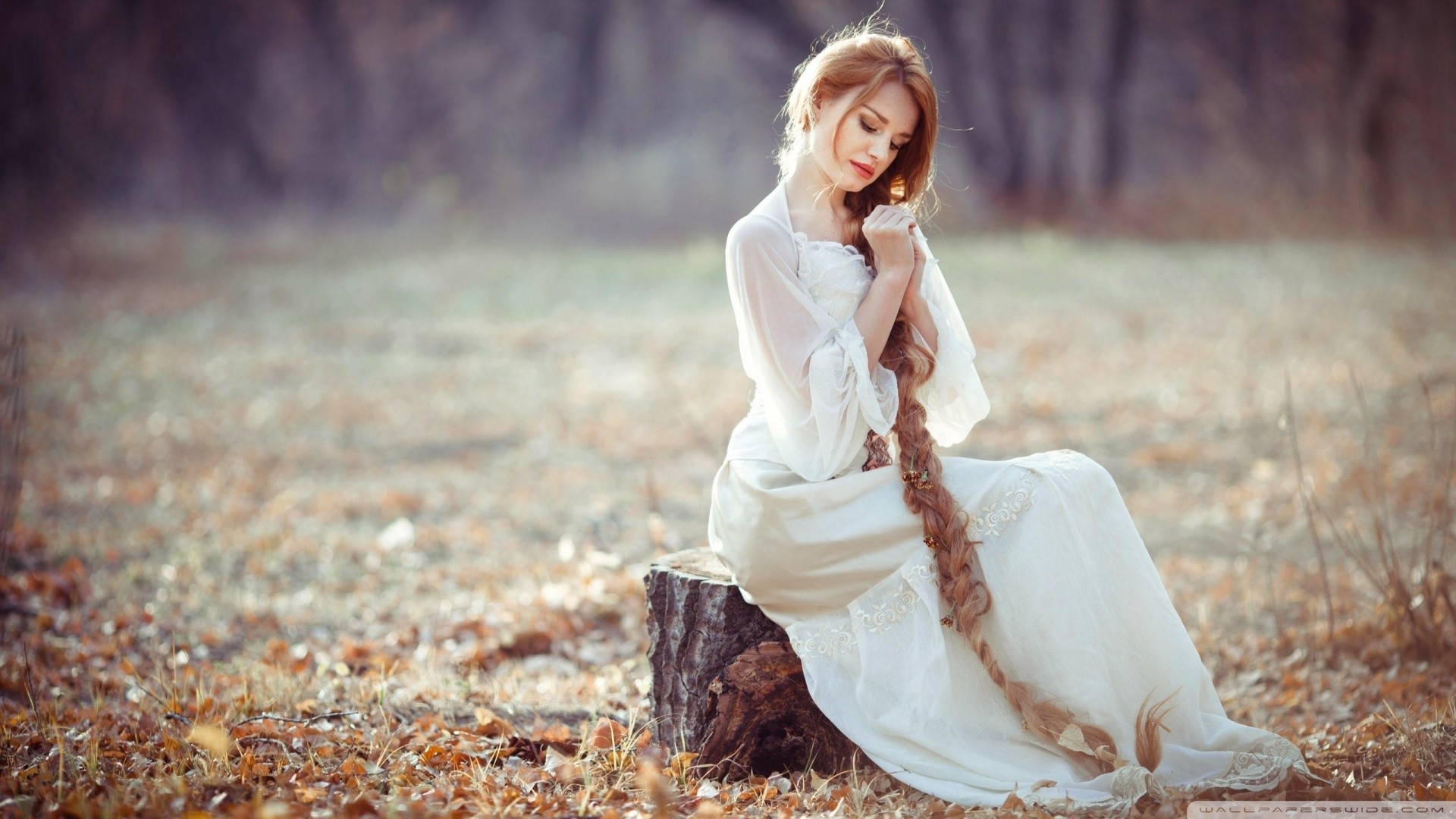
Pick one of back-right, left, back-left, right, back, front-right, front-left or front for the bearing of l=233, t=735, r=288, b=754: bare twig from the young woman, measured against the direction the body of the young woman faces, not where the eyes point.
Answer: back-right

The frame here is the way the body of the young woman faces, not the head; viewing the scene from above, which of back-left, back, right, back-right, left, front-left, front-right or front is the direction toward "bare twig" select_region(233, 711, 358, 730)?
back-right

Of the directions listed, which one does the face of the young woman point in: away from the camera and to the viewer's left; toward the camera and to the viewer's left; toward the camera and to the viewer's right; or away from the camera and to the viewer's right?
toward the camera and to the viewer's right
